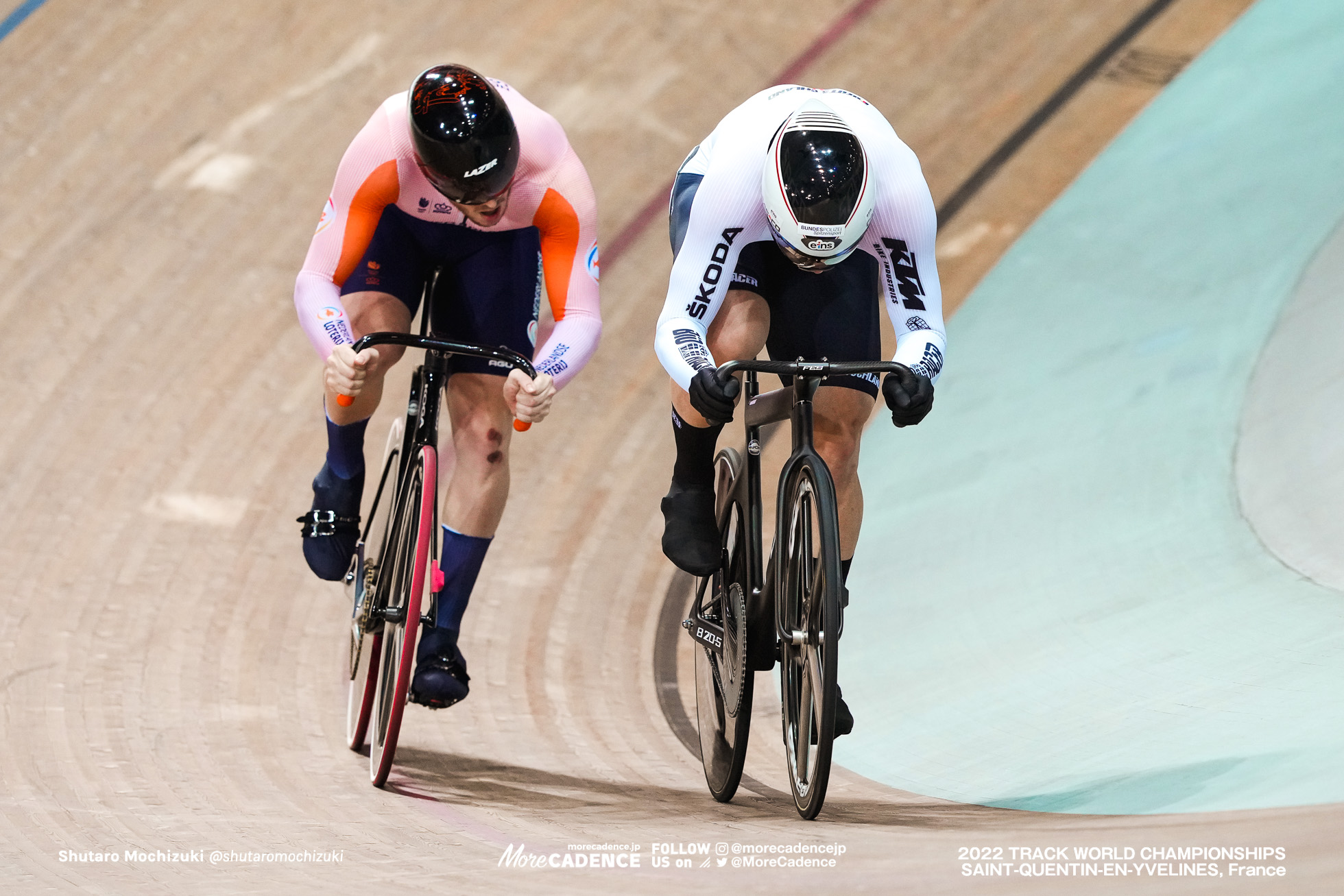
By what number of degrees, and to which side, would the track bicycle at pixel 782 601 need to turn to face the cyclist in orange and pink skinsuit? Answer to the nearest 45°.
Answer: approximately 135° to its right

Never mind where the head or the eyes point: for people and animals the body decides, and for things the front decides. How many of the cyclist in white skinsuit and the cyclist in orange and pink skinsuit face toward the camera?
2

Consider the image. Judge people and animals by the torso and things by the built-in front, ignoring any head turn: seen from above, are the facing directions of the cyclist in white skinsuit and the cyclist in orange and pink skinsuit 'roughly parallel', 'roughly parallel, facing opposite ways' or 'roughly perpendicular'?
roughly parallel

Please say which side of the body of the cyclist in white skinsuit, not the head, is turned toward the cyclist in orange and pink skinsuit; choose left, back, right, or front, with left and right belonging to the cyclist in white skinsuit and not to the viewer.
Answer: right

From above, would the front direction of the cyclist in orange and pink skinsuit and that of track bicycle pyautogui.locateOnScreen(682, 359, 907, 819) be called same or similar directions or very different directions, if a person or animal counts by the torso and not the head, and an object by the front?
same or similar directions

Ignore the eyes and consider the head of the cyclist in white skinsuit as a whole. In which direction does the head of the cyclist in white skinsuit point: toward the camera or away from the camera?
toward the camera

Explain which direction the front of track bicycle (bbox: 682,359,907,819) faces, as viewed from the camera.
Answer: facing the viewer

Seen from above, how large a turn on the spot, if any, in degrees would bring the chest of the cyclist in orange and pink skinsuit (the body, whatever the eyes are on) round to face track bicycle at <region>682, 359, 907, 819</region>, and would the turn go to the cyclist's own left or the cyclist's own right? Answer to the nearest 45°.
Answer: approximately 45° to the cyclist's own left

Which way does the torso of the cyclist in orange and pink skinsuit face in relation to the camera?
toward the camera

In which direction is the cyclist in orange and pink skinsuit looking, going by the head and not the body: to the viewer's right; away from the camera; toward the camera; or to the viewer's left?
toward the camera

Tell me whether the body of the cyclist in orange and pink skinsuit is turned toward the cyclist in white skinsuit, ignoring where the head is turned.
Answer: no
